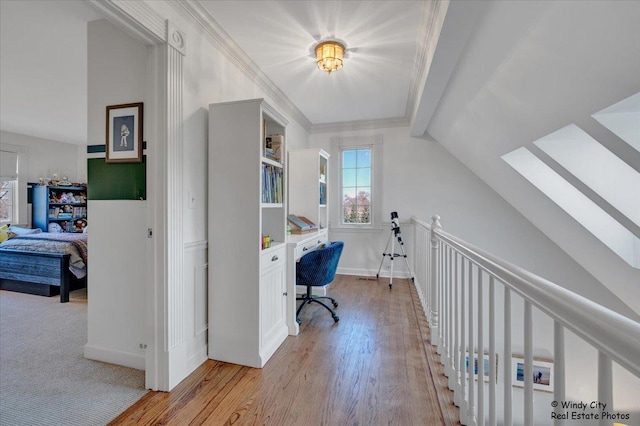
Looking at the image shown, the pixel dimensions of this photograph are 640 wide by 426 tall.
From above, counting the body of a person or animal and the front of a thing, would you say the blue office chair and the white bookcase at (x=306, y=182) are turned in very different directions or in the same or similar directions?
very different directions

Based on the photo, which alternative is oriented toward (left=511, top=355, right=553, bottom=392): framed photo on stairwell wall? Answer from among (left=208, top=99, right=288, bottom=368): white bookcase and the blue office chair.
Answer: the white bookcase

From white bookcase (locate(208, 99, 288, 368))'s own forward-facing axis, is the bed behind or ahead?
behind

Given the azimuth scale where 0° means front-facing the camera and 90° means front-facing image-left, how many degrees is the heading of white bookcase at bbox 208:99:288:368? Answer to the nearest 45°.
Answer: approximately 270°

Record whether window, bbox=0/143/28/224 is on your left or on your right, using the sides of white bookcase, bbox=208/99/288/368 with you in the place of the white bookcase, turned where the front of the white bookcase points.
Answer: on your left

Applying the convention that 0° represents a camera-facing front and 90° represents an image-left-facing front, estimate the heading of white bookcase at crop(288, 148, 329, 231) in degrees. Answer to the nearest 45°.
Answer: approximately 270°

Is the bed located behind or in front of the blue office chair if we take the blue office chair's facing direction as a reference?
in front

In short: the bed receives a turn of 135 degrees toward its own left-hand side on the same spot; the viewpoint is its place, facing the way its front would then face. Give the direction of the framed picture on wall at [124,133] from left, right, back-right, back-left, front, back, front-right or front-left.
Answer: right

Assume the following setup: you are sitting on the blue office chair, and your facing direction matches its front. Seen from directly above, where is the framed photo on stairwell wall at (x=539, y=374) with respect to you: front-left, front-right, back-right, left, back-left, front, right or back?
back

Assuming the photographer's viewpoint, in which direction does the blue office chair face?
facing to the left of the viewer
